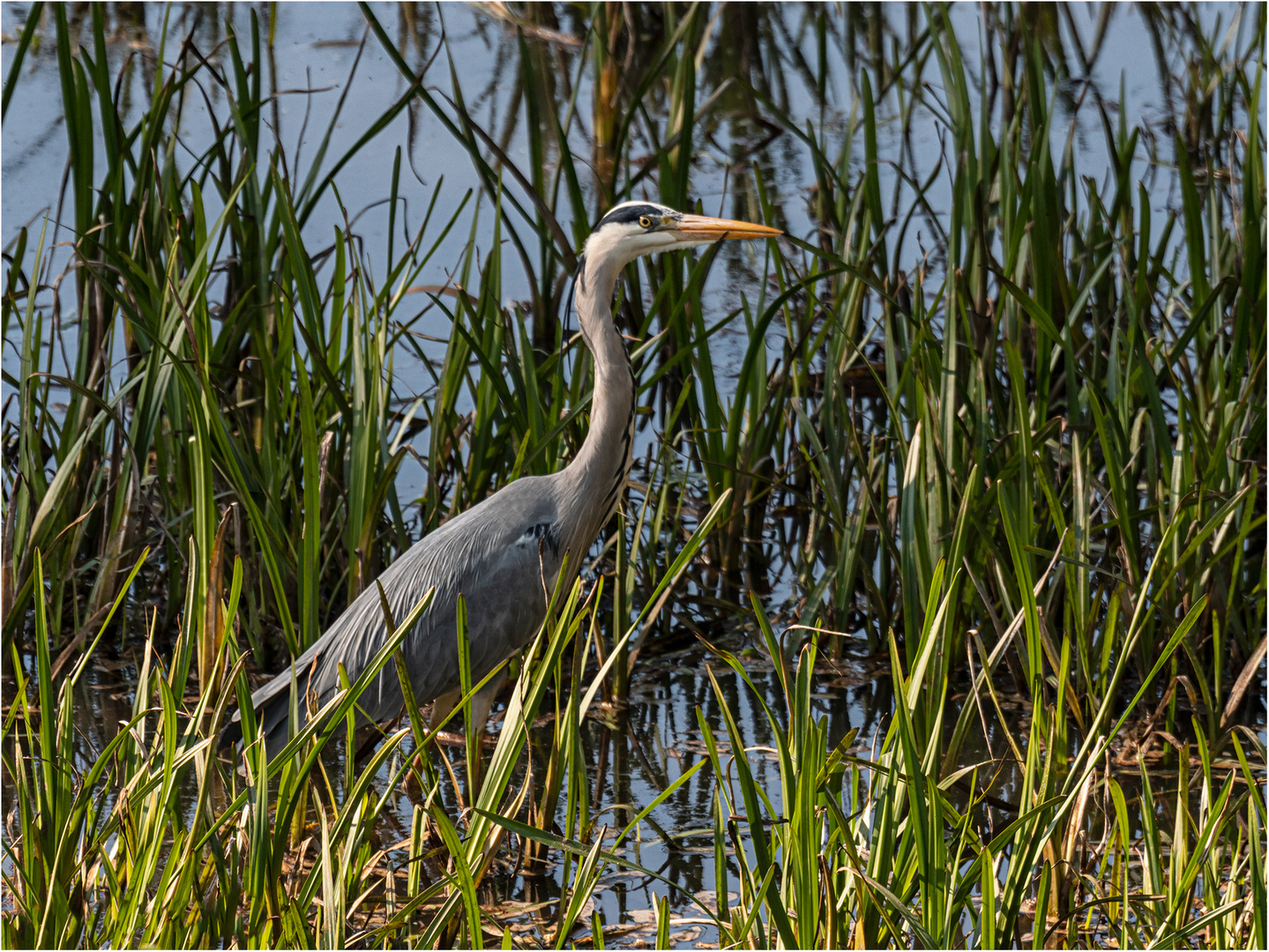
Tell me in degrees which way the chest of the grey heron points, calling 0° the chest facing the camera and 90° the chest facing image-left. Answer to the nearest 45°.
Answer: approximately 270°
